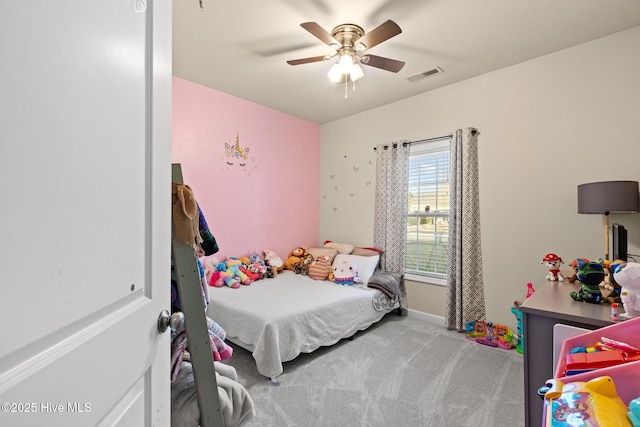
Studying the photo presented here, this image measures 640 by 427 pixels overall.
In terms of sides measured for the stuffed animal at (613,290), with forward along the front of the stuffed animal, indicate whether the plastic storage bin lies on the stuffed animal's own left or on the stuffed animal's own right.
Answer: on the stuffed animal's own left

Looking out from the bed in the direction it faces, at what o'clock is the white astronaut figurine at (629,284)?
The white astronaut figurine is roughly at 9 o'clock from the bed.

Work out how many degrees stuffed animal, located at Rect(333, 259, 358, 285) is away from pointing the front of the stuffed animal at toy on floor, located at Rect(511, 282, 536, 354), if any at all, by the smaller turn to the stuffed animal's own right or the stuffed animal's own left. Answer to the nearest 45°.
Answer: approximately 45° to the stuffed animal's own left

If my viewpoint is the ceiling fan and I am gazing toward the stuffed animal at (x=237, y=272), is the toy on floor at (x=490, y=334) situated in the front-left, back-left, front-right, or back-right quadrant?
back-right
